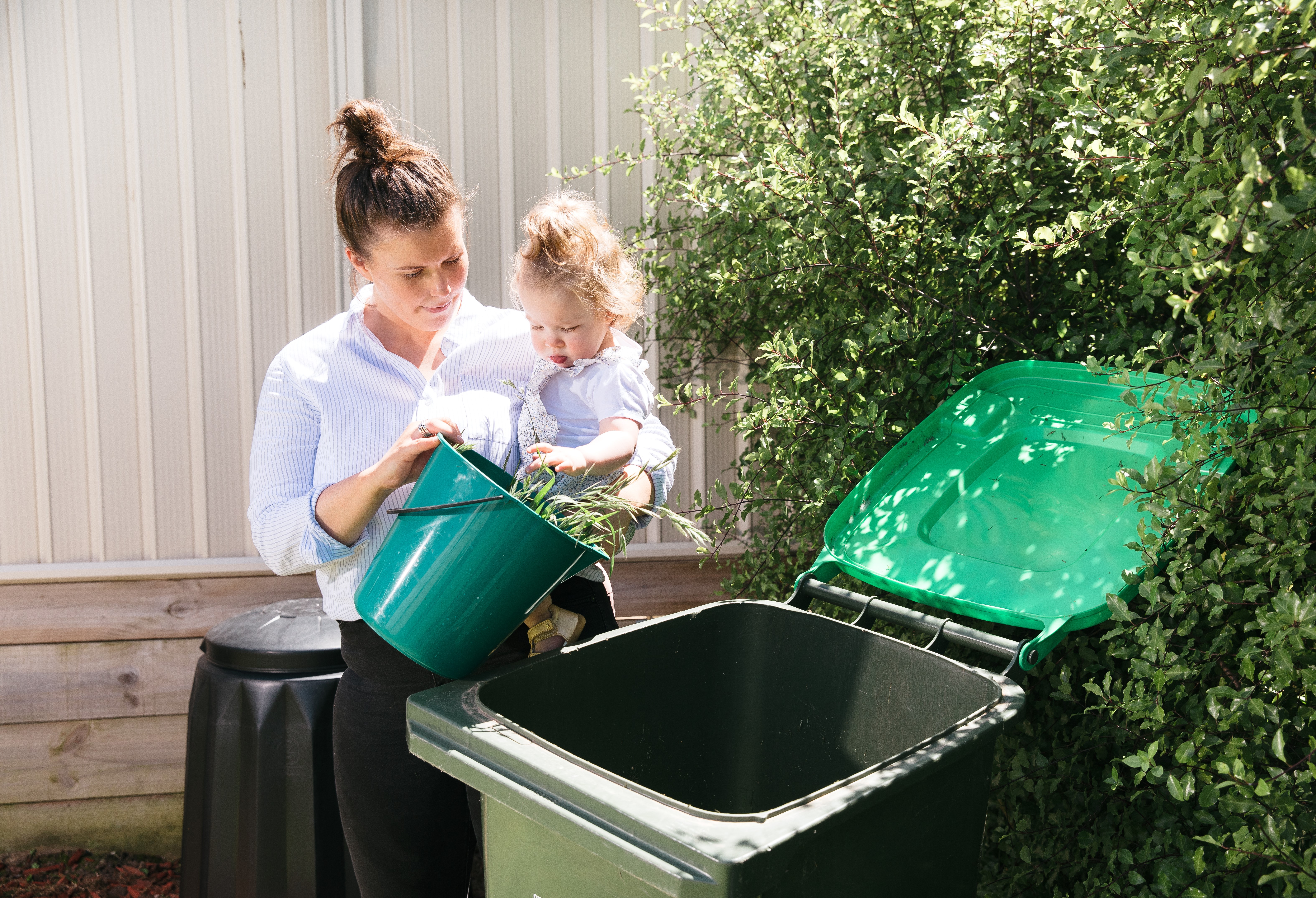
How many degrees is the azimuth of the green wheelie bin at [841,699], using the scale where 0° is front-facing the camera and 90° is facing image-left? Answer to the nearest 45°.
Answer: approximately 45°

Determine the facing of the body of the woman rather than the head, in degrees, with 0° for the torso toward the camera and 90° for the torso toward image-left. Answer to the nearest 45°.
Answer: approximately 315°

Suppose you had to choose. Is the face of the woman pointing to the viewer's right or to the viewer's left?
to the viewer's right
